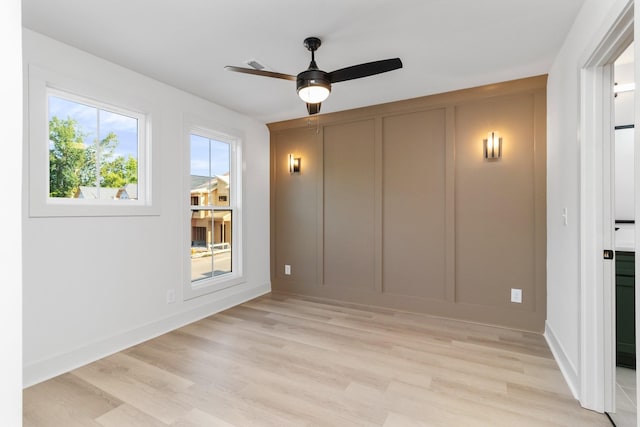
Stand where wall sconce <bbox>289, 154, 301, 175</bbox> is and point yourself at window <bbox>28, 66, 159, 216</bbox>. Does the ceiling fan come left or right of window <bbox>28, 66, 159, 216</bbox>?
left

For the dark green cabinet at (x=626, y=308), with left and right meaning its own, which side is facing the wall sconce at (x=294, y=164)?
right

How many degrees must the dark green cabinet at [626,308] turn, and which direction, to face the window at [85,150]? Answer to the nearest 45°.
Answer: approximately 45° to its right

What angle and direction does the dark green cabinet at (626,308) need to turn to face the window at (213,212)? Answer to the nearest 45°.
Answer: approximately 45° to its right

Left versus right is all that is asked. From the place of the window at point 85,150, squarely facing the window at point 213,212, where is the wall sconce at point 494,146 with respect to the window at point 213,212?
right
